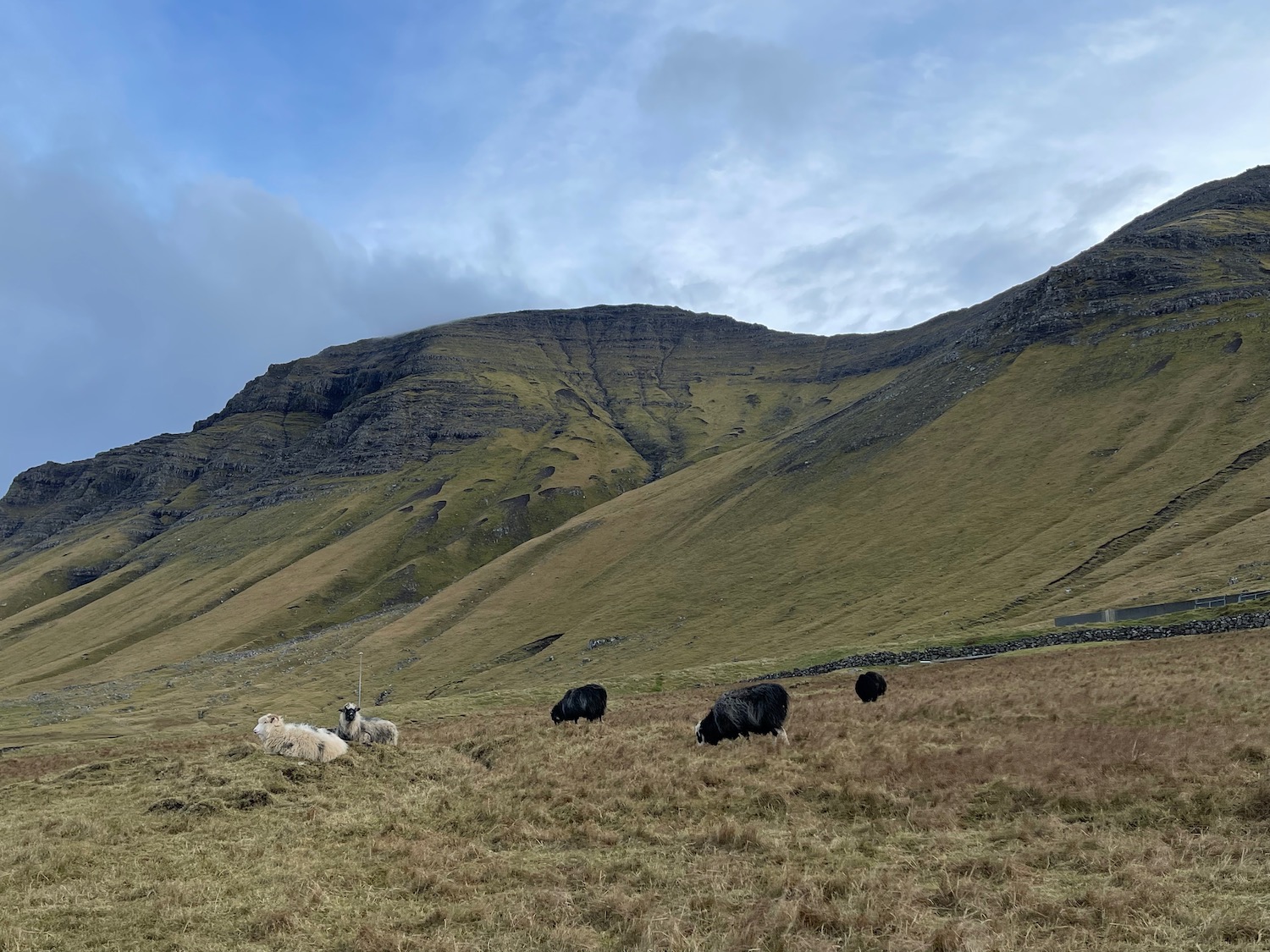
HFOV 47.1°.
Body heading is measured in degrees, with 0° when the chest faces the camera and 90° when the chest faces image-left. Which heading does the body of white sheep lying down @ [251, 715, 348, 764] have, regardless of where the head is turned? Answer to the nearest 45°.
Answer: approximately 90°

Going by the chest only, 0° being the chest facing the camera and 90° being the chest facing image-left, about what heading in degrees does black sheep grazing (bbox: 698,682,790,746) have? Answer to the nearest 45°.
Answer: approximately 90°

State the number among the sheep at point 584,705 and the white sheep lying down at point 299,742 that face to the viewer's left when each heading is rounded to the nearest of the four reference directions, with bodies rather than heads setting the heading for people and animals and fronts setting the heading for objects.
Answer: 2

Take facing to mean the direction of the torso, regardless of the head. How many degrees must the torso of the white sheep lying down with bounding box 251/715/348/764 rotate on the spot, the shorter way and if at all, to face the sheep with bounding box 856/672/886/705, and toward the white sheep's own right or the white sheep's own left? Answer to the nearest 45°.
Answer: approximately 180°

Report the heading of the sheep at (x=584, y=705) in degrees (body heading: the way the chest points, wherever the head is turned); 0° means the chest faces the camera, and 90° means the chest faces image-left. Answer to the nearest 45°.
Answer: approximately 90°
